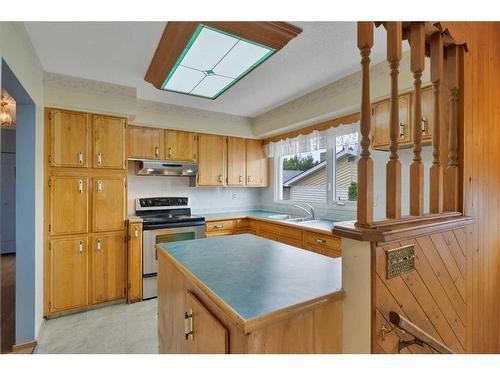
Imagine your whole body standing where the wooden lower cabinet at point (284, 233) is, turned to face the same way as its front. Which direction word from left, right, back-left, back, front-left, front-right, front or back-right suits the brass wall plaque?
front-left

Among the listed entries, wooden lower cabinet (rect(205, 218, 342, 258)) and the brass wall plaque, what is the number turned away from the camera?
0

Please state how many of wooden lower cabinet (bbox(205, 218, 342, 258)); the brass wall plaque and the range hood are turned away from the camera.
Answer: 0

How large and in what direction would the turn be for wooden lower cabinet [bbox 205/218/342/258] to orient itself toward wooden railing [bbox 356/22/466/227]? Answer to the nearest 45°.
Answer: approximately 45° to its left

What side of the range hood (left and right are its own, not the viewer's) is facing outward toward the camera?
front

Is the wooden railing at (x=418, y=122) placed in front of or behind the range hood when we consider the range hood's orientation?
in front

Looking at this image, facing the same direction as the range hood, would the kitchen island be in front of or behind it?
in front

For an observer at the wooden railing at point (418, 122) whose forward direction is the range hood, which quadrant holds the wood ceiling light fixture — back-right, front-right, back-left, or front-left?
front-left

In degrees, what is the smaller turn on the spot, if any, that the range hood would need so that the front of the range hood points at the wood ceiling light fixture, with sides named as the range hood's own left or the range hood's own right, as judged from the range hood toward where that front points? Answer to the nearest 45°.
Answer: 0° — it already faces it

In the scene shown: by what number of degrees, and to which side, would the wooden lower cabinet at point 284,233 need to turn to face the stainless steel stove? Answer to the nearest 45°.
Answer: approximately 45° to its right

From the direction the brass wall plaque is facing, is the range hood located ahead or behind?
behind

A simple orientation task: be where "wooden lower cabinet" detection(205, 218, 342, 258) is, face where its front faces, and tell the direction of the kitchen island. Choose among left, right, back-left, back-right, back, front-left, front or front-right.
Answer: front-left

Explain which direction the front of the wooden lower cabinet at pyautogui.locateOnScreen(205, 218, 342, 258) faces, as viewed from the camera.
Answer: facing the viewer and to the left of the viewer

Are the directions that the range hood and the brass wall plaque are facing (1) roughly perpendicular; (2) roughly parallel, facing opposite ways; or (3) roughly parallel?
roughly parallel

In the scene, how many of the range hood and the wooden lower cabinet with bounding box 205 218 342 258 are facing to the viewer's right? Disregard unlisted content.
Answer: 0

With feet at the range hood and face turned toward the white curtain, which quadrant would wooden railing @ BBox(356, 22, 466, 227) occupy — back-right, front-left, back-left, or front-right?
front-right

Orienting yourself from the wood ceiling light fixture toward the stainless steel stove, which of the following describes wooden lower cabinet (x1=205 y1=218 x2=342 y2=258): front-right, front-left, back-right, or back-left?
front-right
